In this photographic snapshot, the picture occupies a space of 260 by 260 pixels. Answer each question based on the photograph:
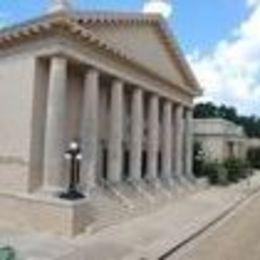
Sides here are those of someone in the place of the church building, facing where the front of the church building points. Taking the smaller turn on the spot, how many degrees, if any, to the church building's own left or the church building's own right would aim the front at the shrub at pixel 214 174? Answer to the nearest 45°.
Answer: approximately 90° to the church building's own left

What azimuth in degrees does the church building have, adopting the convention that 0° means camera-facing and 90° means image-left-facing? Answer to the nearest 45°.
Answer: approximately 315°
